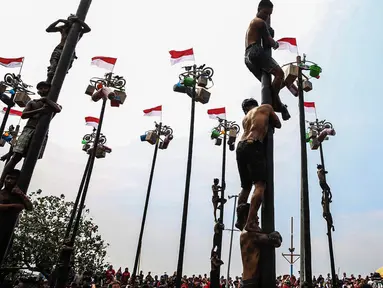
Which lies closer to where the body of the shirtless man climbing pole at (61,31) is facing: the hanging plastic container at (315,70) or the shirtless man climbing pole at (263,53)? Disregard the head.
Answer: the shirtless man climbing pole

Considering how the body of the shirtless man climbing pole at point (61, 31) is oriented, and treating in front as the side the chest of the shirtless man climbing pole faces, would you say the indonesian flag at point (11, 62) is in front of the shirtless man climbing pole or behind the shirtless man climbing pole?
behind

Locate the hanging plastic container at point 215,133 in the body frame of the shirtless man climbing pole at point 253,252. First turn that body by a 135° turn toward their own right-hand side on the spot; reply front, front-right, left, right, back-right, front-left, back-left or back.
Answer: back-right
